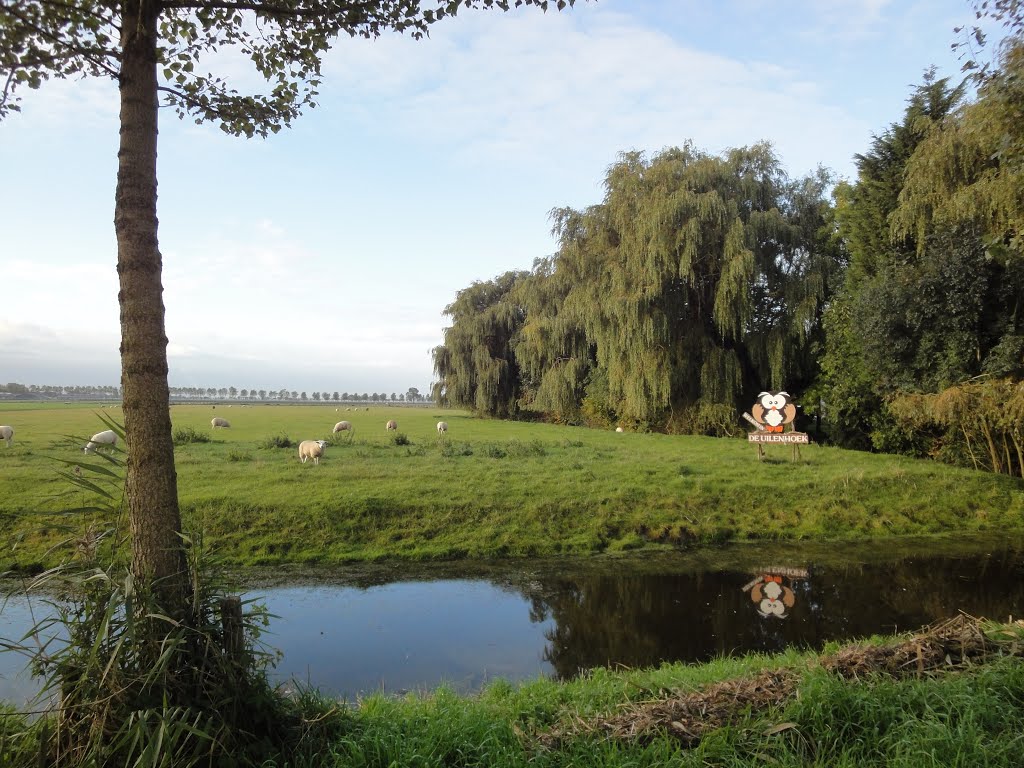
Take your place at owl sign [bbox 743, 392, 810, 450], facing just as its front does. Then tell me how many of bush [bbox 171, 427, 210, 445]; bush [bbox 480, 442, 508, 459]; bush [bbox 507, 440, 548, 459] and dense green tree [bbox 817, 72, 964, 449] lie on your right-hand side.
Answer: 3

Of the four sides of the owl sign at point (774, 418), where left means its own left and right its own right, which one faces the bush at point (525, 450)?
right

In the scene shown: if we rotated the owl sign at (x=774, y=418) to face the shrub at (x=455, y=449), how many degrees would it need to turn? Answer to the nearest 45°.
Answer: approximately 90° to its right

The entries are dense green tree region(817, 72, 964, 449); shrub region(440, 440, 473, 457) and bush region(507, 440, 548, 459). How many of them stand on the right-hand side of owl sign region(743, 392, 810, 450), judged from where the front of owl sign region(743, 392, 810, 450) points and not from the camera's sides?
2

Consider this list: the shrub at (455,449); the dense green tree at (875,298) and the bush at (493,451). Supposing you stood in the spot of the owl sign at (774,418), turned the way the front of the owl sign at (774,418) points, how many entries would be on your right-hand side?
2

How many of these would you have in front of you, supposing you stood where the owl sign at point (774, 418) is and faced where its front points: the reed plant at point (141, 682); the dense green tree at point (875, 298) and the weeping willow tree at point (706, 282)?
1

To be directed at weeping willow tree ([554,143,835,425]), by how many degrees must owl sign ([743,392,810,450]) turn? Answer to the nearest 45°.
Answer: approximately 180°

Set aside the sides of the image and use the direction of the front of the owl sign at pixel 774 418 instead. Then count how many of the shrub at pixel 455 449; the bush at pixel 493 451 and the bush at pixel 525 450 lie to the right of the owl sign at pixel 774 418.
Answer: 3

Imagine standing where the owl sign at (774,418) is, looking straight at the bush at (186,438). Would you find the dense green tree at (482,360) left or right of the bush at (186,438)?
right

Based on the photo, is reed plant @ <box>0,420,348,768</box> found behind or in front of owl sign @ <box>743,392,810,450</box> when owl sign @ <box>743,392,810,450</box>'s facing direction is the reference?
in front

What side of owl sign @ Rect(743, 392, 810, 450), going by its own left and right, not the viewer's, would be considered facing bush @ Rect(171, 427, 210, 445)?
right

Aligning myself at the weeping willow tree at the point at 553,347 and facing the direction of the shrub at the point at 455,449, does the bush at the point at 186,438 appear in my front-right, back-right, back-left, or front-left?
front-right

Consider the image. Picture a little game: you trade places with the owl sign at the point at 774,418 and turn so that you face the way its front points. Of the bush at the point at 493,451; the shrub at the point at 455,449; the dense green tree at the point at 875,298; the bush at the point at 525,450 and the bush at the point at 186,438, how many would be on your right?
4

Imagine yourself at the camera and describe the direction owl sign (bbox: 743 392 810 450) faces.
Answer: facing the viewer
